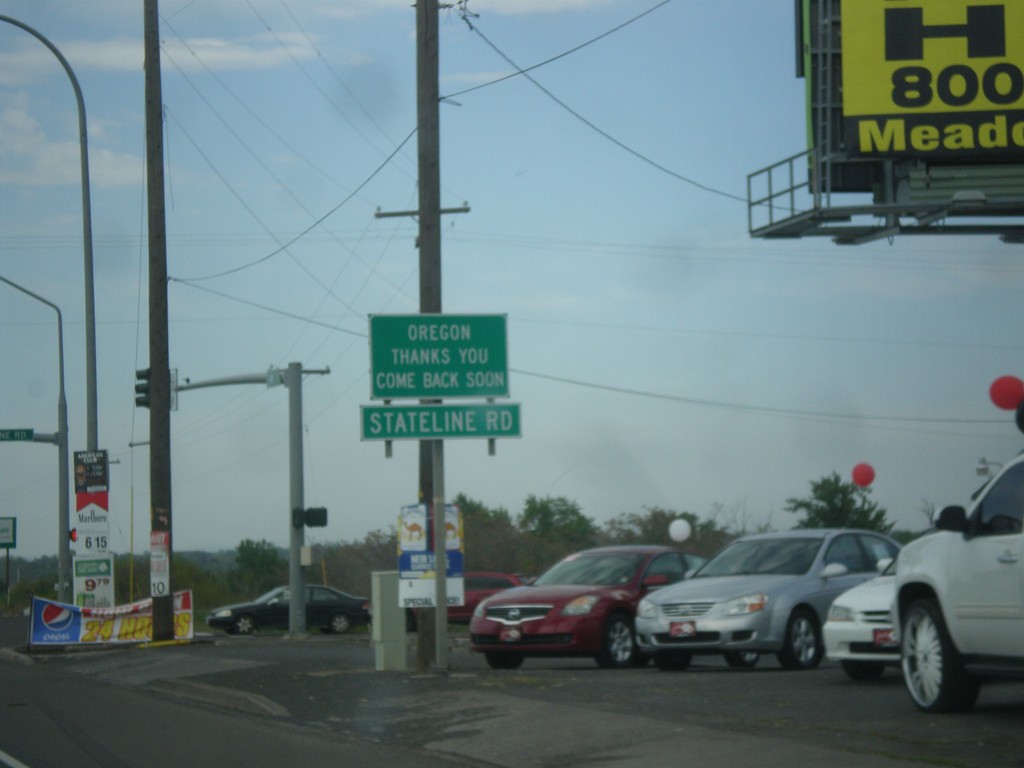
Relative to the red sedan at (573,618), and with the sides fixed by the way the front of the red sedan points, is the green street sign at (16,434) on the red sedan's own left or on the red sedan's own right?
on the red sedan's own right

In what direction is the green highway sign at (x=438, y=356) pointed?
toward the camera

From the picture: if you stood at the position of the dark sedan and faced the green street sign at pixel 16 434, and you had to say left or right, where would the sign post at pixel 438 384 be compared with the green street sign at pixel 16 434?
left

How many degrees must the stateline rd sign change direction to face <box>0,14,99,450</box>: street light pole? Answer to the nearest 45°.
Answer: approximately 135° to its right

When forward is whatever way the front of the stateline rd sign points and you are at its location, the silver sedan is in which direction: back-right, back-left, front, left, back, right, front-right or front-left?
left

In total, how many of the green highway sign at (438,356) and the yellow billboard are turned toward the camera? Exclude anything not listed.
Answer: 2

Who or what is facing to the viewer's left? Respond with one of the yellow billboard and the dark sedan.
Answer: the dark sedan

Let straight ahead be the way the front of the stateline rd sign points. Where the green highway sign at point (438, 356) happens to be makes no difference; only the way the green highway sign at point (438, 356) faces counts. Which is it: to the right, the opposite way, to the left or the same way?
the same way

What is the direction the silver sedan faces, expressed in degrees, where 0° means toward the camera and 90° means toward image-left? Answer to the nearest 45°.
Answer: approximately 45°

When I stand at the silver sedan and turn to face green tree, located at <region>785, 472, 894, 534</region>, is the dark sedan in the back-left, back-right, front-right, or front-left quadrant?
front-left

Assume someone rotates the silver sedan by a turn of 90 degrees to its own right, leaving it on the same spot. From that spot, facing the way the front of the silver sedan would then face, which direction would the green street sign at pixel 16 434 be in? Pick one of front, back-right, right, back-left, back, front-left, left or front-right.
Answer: front

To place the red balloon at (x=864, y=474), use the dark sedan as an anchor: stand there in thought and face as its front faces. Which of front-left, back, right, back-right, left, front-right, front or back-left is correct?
back-left

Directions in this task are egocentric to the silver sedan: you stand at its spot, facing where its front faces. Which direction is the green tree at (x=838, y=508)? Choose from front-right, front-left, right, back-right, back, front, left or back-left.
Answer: back-right

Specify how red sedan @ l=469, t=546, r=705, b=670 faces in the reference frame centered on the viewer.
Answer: facing the viewer and to the left of the viewer

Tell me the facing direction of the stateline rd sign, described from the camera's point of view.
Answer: facing the viewer

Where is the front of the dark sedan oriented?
to the viewer's left

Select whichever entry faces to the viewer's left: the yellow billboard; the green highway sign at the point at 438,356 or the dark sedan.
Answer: the dark sedan

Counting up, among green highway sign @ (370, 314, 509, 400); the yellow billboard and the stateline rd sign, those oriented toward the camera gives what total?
3
